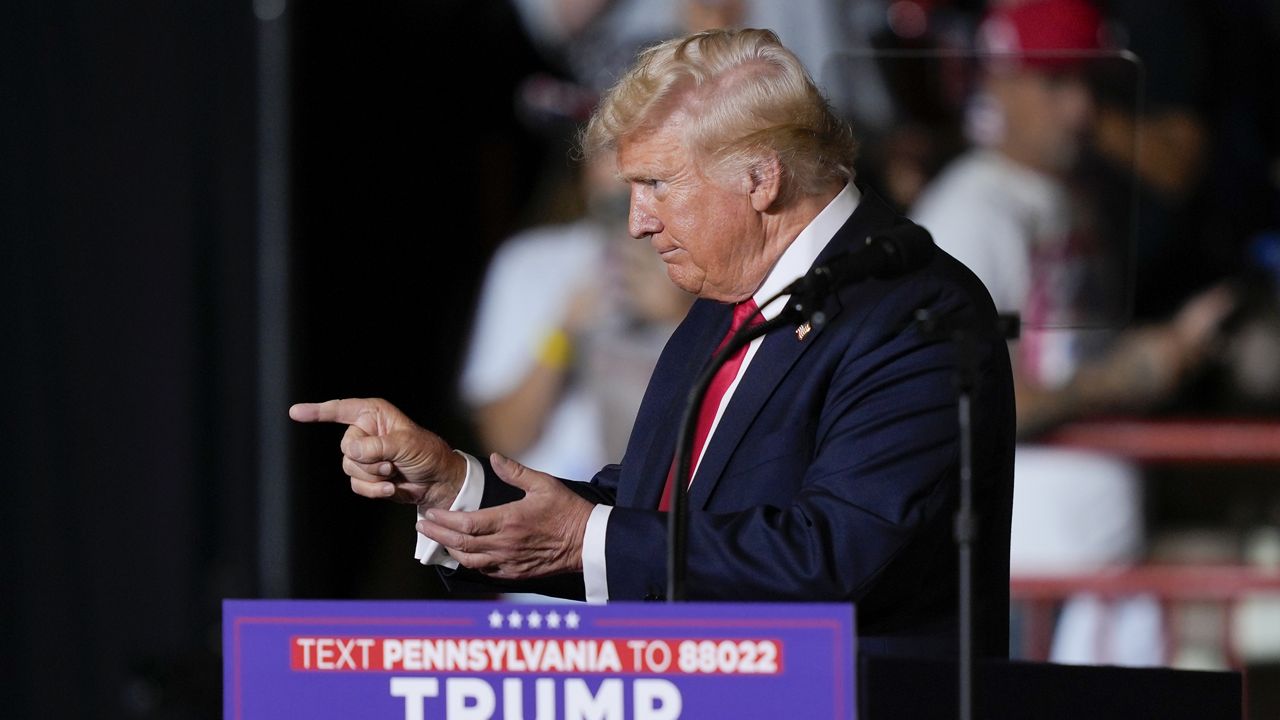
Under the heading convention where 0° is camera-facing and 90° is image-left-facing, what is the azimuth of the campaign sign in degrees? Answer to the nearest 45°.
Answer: approximately 0°

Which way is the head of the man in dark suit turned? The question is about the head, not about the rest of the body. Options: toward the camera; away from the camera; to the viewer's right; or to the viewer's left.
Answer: to the viewer's left

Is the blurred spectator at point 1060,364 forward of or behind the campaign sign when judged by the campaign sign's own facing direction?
behind

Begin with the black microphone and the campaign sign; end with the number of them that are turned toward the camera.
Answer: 1

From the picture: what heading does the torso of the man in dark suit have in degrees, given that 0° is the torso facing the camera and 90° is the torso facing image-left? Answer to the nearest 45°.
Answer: approximately 45°
